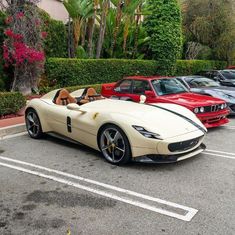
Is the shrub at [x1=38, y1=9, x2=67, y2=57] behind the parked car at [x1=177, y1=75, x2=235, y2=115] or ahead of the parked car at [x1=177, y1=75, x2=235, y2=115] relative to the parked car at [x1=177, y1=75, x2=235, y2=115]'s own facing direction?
behind

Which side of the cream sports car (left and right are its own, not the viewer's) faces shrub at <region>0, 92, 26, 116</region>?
back

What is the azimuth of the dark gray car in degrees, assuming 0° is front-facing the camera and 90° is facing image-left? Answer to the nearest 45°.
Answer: approximately 315°

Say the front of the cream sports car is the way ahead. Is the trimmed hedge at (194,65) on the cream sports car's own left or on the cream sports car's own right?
on the cream sports car's own left

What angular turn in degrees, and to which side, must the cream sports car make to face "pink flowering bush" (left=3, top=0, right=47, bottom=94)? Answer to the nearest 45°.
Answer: approximately 180°

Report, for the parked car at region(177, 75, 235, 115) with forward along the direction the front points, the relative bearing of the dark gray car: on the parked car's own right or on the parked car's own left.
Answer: on the parked car's own left

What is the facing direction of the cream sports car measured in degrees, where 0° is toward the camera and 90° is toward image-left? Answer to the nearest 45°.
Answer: approximately 315°

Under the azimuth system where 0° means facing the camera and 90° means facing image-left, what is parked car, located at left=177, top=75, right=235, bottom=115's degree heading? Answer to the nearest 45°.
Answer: approximately 315°

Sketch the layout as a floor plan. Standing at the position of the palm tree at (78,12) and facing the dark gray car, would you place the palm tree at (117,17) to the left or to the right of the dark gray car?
left
